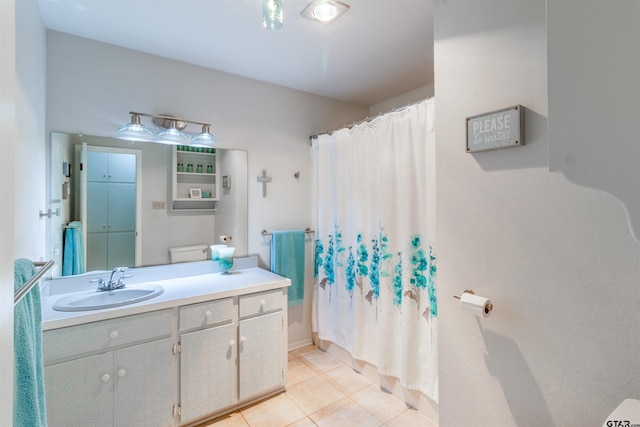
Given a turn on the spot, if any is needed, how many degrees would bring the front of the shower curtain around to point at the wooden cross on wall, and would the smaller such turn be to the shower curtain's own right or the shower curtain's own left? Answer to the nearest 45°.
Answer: approximately 45° to the shower curtain's own right

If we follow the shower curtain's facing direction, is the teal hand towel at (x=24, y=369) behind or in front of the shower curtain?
in front

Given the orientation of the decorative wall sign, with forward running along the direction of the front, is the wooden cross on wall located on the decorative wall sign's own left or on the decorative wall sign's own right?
on the decorative wall sign's own right

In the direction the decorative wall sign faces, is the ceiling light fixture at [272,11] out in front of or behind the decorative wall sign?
in front

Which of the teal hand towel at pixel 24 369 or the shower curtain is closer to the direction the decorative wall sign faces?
the teal hand towel

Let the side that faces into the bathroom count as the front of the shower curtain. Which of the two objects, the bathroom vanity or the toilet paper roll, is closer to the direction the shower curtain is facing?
the bathroom vanity

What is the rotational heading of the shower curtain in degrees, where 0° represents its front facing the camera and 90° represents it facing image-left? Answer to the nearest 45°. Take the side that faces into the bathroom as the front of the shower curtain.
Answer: approximately 45°

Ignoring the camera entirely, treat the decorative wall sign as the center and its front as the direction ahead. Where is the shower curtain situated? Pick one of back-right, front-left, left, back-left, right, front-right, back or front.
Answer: right

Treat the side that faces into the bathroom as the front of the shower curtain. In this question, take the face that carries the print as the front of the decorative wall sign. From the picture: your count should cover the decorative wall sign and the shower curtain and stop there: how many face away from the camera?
0

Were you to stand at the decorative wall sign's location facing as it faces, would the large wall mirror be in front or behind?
in front

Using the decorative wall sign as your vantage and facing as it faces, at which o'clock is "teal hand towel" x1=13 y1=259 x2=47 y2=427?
The teal hand towel is roughly at 12 o'clock from the decorative wall sign.

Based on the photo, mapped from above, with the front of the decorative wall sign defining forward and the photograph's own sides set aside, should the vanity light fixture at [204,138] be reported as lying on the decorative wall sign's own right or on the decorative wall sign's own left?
on the decorative wall sign's own right

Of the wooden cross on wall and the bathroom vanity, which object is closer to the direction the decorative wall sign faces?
the bathroom vanity
